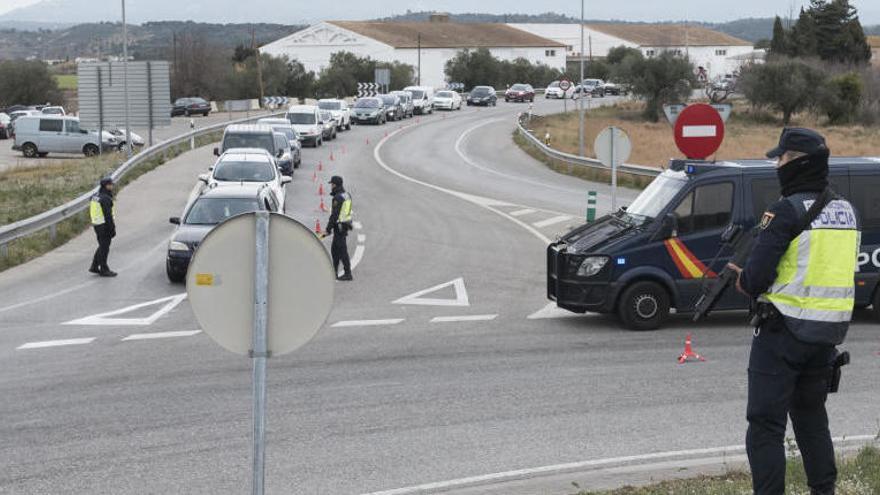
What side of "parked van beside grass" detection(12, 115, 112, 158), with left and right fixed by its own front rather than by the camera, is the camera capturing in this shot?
right

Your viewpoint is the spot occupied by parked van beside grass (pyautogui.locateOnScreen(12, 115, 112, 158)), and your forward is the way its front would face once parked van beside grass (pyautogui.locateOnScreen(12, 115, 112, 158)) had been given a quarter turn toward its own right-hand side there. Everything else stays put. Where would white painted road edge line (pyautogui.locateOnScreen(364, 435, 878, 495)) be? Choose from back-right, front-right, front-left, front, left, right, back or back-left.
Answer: front

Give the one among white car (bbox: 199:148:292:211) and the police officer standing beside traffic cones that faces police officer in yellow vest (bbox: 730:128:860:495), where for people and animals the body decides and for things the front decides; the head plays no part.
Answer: the white car

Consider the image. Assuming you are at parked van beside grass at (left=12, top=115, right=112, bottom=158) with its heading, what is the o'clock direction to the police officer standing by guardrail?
The police officer standing by guardrail is roughly at 3 o'clock from the parked van beside grass.

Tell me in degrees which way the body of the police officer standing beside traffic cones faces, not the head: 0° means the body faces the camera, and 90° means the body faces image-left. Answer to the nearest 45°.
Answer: approximately 90°

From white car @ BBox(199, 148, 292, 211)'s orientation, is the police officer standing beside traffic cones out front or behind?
out front

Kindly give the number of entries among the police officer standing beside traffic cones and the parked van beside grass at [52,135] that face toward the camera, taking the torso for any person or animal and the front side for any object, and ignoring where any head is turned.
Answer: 0

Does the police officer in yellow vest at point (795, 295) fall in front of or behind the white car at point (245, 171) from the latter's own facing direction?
in front

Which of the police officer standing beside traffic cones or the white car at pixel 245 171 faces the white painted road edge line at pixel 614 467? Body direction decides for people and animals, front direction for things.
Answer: the white car

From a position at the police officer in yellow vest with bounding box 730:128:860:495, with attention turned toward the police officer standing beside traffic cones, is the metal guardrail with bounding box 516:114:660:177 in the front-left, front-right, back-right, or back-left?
front-right

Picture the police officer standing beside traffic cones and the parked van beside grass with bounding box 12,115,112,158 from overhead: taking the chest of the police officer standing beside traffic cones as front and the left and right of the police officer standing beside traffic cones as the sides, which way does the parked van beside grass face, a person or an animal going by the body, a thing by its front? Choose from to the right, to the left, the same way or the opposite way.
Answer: the opposite way

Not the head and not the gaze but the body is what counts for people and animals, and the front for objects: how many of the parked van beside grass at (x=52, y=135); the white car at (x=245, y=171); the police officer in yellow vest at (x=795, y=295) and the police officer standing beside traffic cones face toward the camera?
1

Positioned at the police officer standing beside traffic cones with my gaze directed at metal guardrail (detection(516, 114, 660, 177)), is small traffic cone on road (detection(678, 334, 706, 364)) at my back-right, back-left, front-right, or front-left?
back-right

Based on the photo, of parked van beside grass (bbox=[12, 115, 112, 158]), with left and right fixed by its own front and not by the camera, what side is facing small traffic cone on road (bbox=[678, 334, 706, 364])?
right

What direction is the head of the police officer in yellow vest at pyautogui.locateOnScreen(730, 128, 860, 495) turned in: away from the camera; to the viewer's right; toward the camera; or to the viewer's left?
to the viewer's left

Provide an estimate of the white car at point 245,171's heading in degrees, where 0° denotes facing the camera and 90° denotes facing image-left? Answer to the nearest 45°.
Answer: approximately 0°

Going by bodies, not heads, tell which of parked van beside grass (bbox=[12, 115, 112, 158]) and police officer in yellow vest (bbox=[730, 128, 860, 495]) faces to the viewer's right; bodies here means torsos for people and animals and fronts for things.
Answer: the parked van beside grass
